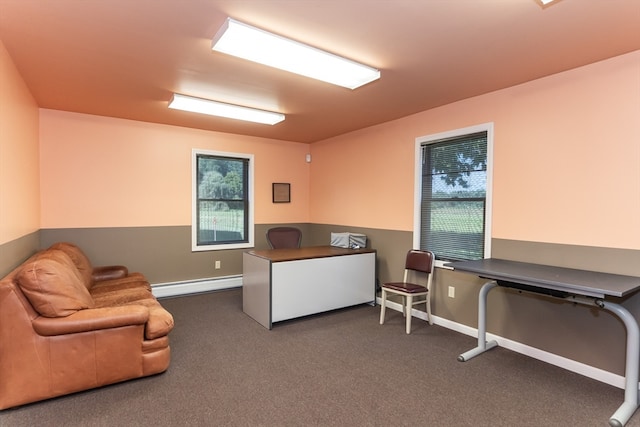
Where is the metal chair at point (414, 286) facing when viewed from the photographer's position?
facing the viewer and to the left of the viewer

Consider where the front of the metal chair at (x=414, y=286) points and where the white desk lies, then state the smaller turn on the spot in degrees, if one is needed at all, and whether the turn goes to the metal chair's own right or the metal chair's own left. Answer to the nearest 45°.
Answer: approximately 45° to the metal chair's own right

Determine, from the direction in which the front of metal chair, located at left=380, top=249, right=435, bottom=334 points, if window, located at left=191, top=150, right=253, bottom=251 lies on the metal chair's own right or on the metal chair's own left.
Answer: on the metal chair's own right

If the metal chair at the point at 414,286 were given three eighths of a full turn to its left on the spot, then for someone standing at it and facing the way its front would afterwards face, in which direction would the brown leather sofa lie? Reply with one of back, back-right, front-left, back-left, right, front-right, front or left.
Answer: back-right

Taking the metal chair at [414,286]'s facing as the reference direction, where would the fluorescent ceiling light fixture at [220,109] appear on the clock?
The fluorescent ceiling light fixture is roughly at 1 o'clock from the metal chair.
